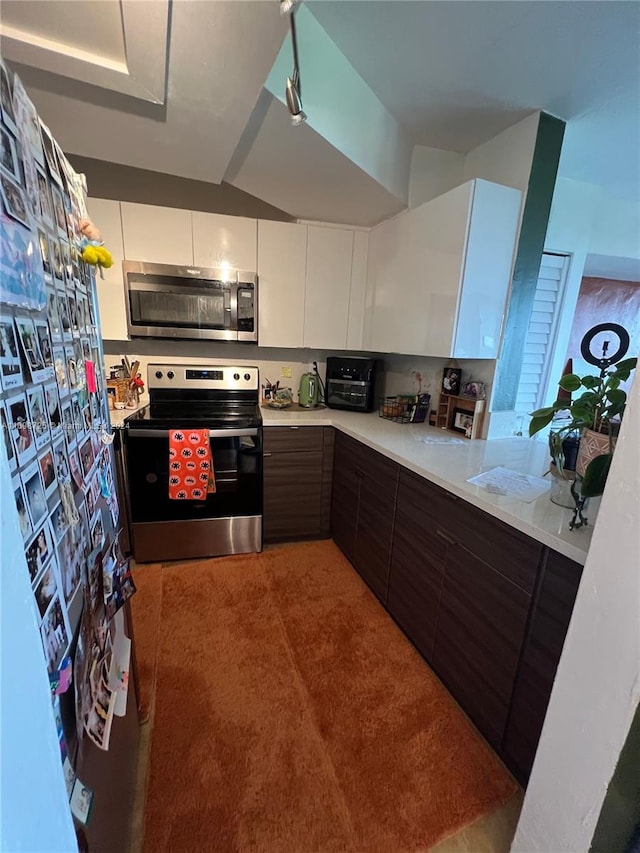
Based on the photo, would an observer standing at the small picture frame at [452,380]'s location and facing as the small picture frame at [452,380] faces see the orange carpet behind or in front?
in front

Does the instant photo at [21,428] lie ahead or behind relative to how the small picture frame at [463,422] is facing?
ahead

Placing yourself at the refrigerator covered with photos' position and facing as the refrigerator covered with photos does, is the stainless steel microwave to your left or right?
on your left

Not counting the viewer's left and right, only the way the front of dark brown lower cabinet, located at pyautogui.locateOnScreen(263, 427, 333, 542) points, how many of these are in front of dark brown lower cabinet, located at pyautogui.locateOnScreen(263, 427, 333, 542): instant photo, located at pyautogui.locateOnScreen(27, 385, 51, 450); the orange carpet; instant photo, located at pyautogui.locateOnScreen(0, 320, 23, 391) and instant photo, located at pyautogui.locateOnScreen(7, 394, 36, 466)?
4

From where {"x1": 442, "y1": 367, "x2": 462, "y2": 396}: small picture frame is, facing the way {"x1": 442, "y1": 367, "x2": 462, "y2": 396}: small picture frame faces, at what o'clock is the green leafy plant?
The green leafy plant is roughly at 10 o'clock from the small picture frame.

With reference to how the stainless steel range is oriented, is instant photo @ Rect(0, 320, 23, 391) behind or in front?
in front

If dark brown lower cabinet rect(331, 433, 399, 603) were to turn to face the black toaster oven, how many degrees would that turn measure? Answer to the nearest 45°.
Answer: approximately 90° to its right

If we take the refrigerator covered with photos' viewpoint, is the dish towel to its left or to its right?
on its left

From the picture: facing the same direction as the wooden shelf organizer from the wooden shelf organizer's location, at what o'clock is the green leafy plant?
The green leafy plant is roughly at 10 o'clock from the wooden shelf organizer.

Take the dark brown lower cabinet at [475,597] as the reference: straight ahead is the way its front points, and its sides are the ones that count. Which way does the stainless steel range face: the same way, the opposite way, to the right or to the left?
to the left

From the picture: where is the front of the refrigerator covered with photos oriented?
to the viewer's right
